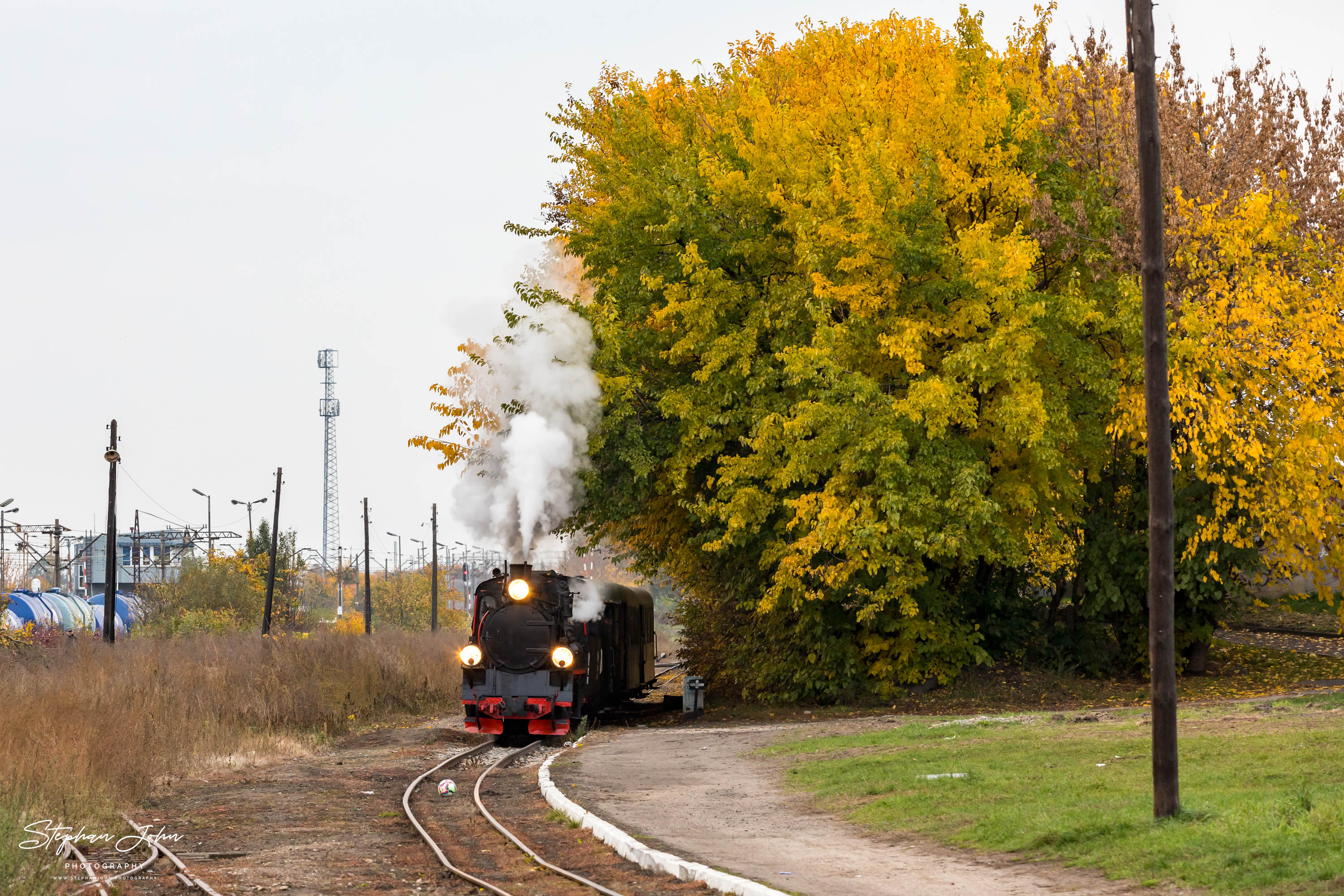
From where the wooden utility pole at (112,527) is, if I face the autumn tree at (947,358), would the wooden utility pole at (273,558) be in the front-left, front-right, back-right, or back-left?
back-left

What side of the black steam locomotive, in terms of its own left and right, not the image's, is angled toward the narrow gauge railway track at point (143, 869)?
front

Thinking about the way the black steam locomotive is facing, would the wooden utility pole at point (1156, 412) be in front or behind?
in front

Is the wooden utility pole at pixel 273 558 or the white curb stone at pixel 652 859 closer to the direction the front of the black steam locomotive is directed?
the white curb stone

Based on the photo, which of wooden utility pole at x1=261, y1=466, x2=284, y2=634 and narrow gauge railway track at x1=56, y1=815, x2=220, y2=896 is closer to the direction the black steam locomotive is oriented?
the narrow gauge railway track

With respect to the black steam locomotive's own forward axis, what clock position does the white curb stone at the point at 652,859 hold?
The white curb stone is roughly at 12 o'clock from the black steam locomotive.

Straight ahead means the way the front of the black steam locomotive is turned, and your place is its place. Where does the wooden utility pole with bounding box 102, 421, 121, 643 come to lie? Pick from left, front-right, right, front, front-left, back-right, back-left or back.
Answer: back-right

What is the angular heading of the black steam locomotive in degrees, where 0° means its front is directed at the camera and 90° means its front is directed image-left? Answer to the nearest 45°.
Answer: approximately 0°

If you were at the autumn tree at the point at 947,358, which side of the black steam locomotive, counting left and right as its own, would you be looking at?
left

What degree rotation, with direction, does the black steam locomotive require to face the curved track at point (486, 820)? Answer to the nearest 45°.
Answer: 0° — it already faces it
